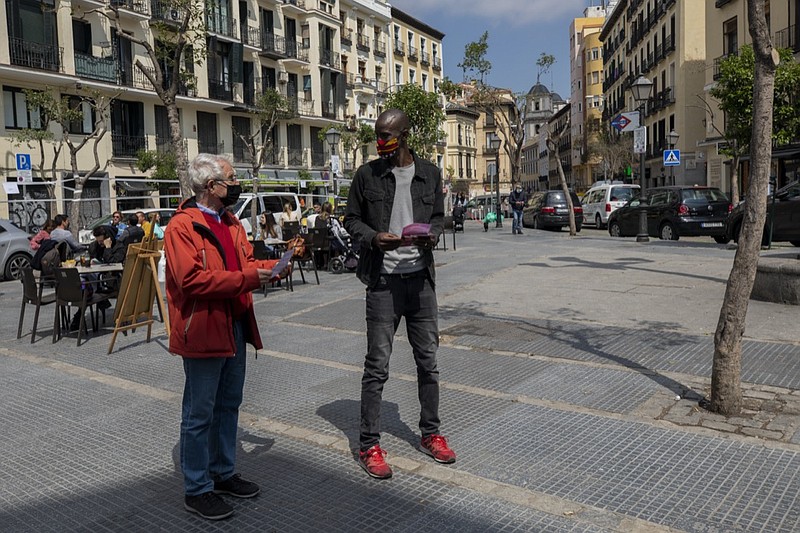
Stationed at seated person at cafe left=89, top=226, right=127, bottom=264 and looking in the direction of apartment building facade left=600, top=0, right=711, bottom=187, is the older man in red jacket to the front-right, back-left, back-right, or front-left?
back-right

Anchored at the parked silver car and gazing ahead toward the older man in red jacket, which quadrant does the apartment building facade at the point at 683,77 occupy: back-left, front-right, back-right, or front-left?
back-left

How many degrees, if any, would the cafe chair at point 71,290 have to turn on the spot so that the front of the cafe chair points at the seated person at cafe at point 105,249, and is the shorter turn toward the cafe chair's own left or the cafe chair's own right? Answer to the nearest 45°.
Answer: approximately 45° to the cafe chair's own left

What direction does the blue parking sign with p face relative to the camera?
toward the camera

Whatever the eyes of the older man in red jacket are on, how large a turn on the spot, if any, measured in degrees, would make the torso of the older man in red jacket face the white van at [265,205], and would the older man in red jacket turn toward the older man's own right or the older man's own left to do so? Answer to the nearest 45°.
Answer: approximately 135° to the older man's own left

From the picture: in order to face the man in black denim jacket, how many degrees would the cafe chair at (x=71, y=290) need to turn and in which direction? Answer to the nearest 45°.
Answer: approximately 135° to its right

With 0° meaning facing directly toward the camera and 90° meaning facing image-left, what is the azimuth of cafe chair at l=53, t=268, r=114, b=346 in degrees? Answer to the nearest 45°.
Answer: approximately 225°

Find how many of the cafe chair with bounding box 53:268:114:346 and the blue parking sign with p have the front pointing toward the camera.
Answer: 1

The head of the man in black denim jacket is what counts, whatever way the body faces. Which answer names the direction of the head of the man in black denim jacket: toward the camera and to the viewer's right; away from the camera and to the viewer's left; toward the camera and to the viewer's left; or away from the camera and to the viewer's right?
toward the camera and to the viewer's left

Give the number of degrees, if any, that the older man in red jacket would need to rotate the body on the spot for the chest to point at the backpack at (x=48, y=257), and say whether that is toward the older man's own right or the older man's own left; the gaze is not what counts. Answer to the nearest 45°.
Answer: approximately 135° to the older man's own left

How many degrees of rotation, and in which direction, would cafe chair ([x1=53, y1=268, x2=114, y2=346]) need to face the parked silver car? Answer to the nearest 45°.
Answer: approximately 45° to its left

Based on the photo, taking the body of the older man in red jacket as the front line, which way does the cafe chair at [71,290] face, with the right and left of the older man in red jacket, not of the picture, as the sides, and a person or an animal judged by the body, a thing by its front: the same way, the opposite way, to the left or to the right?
to the left

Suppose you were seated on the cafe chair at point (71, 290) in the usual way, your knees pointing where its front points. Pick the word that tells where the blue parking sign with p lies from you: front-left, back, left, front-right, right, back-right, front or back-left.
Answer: front-left

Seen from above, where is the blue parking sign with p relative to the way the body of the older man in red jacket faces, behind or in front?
behind

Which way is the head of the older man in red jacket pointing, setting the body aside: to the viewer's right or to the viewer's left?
to the viewer's right

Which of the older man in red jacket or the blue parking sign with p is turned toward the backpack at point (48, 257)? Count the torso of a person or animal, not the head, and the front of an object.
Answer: the blue parking sign with p
